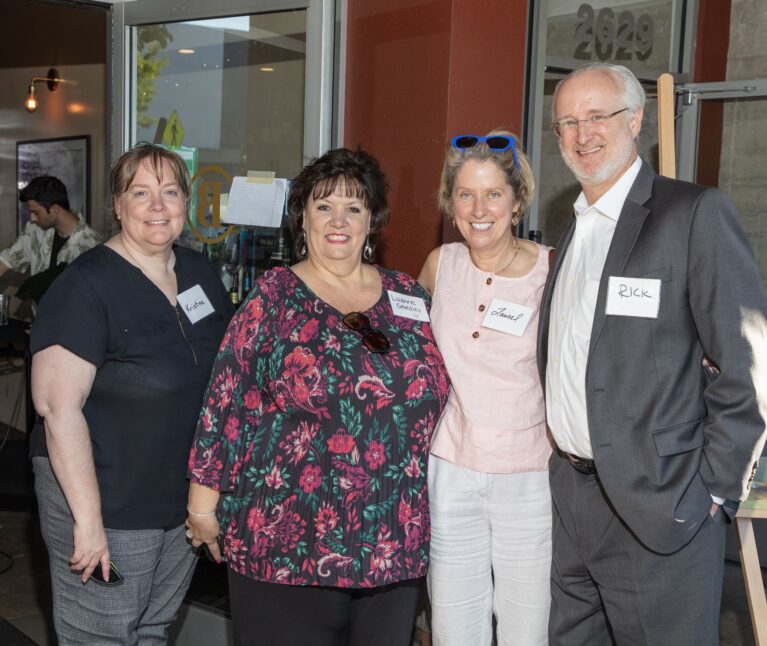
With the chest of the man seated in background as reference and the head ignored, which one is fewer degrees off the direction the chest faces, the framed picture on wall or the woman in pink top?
the woman in pink top

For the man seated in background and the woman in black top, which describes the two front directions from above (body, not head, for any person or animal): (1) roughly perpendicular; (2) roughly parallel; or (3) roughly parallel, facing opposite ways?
roughly perpendicular

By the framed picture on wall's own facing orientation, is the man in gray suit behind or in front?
in front

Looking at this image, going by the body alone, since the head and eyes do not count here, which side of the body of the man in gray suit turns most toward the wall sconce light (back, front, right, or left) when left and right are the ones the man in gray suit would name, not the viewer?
right

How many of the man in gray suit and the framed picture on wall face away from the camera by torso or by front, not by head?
0

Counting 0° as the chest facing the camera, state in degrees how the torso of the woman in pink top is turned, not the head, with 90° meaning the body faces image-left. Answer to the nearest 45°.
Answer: approximately 0°

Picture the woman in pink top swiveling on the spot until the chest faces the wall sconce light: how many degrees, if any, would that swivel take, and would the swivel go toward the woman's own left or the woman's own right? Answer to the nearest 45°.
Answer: approximately 135° to the woman's own right

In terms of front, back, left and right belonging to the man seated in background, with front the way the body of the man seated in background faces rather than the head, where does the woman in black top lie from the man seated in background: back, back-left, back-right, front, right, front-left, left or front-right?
front-left
